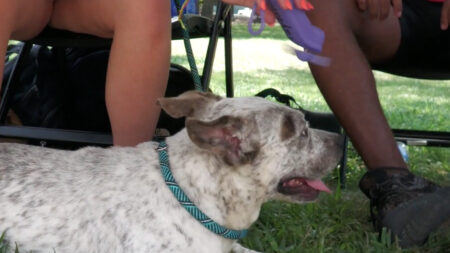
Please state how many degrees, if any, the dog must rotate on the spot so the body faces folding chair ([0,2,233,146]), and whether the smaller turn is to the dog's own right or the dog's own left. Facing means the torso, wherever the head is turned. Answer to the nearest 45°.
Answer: approximately 90° to the dog's own left

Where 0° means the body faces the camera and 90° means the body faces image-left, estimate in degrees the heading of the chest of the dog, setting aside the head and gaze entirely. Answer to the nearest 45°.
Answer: approximately 270°

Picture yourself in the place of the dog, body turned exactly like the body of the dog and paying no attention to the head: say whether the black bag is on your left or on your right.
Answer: on your left
